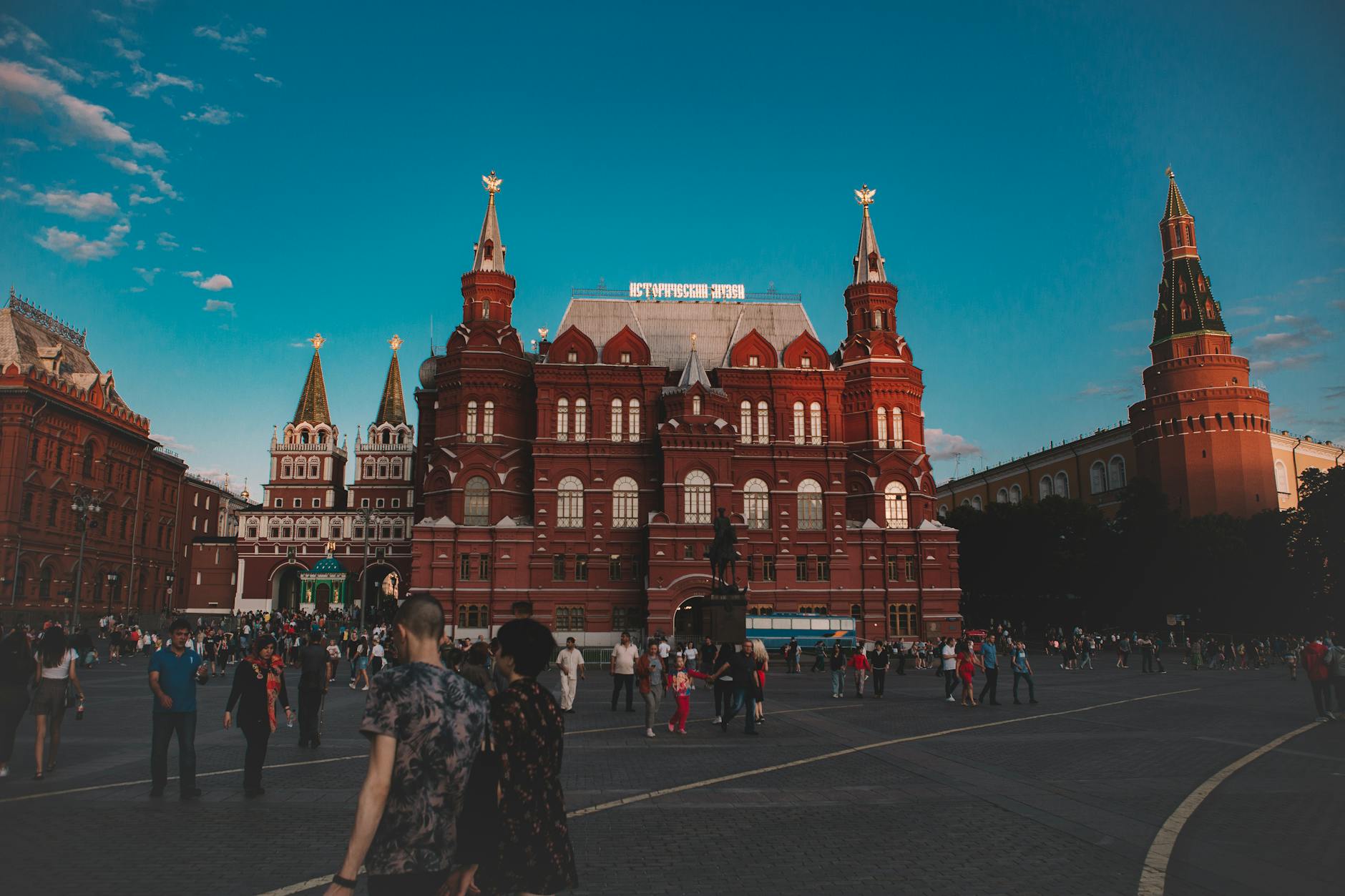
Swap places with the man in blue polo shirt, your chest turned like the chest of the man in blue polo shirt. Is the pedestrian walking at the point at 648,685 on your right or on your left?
on your left

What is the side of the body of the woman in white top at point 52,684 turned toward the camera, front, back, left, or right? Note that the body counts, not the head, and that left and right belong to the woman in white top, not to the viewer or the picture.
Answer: back

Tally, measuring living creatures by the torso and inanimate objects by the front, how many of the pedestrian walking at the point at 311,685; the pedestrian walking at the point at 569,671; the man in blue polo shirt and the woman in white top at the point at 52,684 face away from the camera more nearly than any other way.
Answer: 2

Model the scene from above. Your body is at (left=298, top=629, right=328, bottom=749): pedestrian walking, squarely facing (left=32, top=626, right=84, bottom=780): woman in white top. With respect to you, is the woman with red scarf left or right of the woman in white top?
left

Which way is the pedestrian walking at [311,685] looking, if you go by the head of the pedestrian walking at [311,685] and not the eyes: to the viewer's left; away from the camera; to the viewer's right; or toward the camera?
away from the camera

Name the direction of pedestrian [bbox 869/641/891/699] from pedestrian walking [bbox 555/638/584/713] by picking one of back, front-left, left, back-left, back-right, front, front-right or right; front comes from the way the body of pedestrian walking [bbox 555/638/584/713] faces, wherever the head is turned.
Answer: back-left

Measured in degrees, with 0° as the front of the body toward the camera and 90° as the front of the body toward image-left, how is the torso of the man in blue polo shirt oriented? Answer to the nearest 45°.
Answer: approximately 0°

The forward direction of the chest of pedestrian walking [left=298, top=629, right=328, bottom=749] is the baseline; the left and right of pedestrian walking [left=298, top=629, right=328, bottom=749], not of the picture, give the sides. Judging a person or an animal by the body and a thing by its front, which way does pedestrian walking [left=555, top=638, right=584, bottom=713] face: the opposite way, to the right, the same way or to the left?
the opposite way

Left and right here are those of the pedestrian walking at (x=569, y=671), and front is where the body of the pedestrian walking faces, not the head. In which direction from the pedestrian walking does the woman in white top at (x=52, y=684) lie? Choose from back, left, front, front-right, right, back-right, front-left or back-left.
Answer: front-right

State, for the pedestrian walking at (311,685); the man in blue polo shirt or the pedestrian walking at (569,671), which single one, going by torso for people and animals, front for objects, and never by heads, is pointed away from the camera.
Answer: the pedestrian walking at (311,685)
